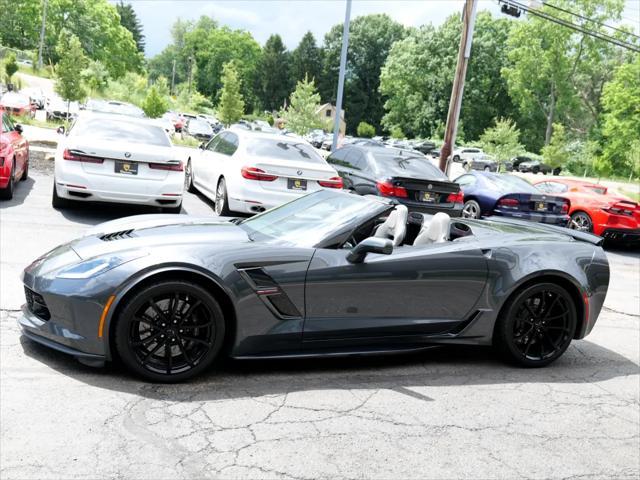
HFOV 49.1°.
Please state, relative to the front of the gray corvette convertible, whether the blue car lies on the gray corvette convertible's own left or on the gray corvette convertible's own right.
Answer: on the gray corvette convertible's own right

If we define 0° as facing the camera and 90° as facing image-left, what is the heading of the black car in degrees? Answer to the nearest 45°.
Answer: approximately 135°

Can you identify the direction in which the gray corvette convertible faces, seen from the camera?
facing to the left of the viewer

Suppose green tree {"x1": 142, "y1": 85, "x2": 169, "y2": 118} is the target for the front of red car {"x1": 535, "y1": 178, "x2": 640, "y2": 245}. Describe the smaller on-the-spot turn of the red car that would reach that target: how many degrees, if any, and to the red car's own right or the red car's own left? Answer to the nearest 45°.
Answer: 0° — it already faces it

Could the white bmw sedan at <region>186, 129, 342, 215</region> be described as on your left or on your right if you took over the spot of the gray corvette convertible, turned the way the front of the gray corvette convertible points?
on your right

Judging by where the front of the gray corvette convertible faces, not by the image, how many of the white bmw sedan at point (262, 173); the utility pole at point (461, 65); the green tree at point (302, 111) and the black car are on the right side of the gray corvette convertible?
4

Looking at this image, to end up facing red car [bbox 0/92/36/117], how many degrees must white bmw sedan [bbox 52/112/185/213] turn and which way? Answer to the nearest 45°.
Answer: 0° — it already faces it

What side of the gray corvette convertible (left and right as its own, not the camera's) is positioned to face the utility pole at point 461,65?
right

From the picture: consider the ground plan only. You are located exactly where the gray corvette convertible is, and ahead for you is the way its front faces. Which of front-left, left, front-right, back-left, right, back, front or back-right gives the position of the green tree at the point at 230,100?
right

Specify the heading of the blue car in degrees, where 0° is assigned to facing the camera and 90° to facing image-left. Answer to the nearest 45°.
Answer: approximately 135°

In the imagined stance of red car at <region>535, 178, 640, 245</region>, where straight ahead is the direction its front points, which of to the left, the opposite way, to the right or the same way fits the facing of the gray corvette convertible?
to the left

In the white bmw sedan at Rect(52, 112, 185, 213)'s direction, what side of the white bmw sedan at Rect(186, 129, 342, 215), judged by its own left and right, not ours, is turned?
left

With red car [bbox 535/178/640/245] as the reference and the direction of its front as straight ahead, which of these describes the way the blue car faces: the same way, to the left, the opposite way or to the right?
the same way

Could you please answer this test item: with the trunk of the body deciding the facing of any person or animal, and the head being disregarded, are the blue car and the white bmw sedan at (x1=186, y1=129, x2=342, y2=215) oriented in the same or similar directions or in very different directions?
same or similar directions

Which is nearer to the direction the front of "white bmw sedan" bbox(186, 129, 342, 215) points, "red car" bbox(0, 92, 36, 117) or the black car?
the red car

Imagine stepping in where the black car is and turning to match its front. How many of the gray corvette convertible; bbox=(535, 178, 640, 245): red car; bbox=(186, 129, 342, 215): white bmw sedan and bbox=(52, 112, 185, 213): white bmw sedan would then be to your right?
1

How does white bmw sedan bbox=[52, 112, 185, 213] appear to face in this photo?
away from the camera

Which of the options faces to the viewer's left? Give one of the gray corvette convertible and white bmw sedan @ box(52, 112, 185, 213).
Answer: the gray corvette convertible

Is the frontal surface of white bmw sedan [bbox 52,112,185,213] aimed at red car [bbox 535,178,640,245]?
no

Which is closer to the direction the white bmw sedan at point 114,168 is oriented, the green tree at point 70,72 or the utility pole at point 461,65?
the green tree

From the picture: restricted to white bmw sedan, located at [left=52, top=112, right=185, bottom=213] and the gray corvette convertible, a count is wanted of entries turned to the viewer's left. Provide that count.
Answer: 1

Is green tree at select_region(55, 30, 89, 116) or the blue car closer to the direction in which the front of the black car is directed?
the green tree
